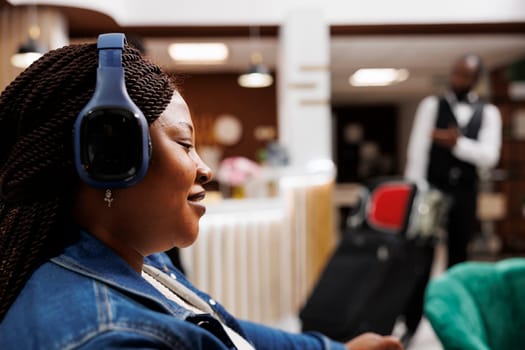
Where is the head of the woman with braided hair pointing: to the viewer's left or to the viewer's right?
to the viewer's right

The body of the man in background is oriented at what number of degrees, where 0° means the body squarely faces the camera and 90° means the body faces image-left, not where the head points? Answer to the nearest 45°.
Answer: approximately 0°

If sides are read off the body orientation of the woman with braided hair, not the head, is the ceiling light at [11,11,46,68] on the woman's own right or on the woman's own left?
on the woman's own left

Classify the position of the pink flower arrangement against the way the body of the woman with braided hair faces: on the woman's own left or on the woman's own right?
on the woman's own left

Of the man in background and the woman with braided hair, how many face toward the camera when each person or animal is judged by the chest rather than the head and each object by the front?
1

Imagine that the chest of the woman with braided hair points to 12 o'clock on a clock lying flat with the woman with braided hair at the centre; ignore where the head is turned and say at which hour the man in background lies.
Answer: The man in background is roughly at 10 o'clock from the woman with braided hair.

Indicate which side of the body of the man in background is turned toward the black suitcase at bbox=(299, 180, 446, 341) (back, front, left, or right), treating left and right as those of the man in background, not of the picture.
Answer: front

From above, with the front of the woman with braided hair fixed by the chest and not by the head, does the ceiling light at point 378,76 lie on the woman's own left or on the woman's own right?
on the woman's own left

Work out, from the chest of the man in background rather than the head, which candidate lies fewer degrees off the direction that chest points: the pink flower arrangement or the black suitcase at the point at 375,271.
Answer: the black suitcase

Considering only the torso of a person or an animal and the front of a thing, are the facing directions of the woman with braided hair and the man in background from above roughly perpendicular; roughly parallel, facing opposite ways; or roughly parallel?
roughly perpendicular

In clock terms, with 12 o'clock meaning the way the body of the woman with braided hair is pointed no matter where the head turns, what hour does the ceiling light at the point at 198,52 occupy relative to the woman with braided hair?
The ceiling light is roughly at 9 o'clock from the woman with braided hair.

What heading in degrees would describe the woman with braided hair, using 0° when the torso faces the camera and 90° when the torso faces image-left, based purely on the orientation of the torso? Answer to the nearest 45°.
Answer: approximately 270°

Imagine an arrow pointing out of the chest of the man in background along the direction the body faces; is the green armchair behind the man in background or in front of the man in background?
in front
